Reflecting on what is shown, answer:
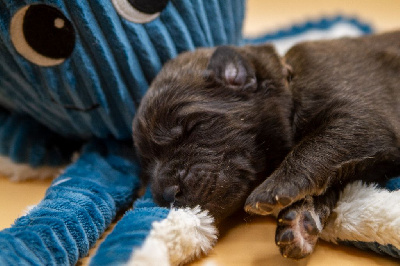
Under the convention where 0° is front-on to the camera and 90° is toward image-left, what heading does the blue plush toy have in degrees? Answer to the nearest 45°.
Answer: approximately 0°
